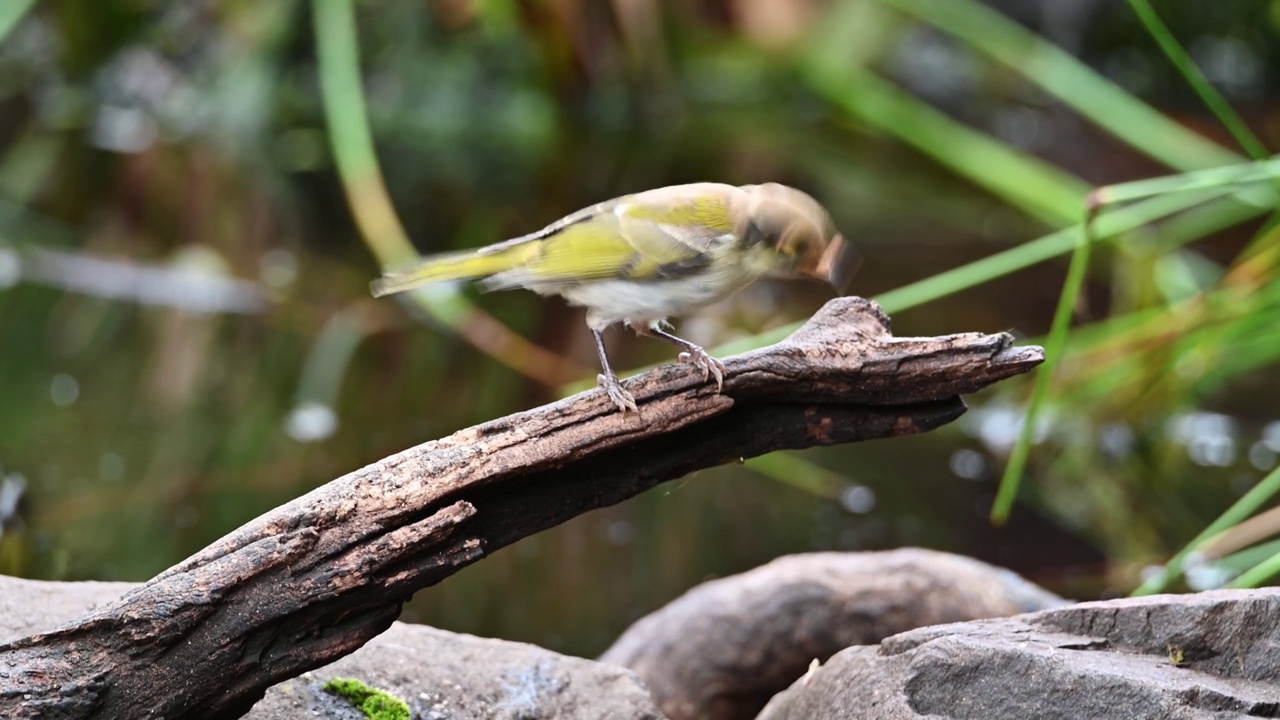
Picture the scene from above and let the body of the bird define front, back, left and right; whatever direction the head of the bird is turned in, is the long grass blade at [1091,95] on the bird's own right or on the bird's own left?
on the bird's own left

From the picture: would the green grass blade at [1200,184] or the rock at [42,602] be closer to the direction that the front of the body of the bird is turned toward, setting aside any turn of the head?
the green grass blade

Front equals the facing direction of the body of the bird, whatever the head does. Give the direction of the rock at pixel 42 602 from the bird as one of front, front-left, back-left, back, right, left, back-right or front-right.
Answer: back

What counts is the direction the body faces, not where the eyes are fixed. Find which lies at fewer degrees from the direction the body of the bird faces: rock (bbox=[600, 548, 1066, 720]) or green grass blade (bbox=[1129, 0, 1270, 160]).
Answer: the green grass blade

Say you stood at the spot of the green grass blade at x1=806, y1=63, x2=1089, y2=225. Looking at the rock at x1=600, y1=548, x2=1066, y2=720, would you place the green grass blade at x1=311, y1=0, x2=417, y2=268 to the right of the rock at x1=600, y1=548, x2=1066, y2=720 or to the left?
right

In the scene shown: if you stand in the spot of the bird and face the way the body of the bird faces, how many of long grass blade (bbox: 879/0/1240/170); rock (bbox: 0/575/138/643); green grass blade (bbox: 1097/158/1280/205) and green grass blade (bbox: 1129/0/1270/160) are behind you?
1

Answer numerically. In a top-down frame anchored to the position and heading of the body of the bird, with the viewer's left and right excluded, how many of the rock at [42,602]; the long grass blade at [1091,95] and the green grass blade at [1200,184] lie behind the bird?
1

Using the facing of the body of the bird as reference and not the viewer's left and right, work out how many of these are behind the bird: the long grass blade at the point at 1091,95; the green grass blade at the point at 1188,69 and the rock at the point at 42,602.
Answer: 1

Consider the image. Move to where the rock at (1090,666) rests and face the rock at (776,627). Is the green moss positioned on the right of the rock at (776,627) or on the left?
left

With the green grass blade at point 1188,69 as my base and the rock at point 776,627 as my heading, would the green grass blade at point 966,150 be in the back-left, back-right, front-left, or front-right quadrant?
front-right

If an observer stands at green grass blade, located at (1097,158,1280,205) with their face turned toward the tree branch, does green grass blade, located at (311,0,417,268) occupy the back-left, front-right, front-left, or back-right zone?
front-right

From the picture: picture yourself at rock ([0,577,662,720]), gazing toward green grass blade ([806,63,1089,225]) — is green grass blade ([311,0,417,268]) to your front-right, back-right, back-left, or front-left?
front-left

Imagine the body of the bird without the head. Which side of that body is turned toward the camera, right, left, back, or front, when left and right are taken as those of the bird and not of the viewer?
right
